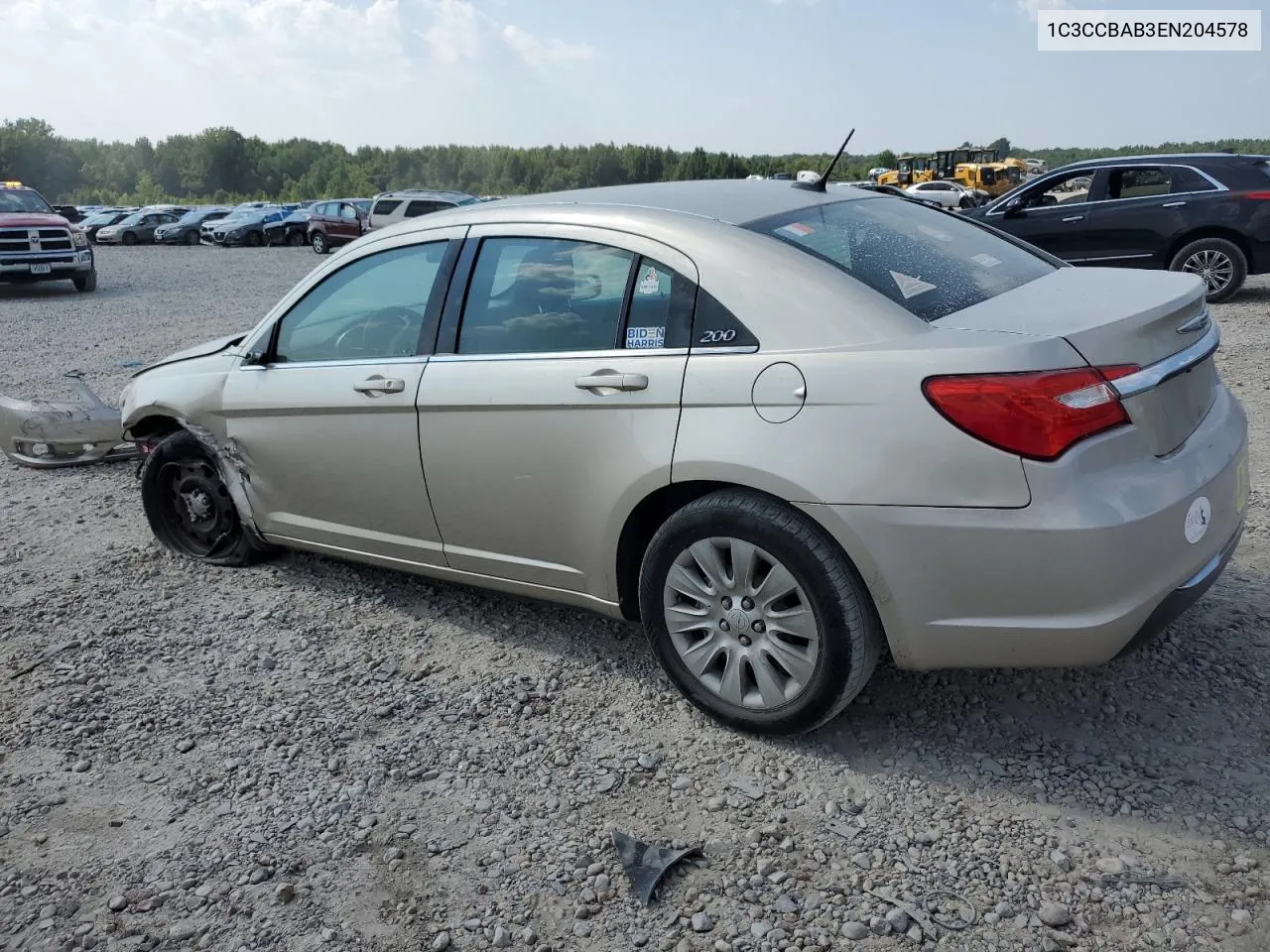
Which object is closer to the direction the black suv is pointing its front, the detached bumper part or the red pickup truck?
the red pickup truck

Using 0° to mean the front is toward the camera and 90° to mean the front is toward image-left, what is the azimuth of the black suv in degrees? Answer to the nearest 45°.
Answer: approximately 90°

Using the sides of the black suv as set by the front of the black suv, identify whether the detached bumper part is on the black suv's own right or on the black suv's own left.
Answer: on the black suv's own left

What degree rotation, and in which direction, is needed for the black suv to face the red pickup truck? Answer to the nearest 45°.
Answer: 0° — it already faces it
